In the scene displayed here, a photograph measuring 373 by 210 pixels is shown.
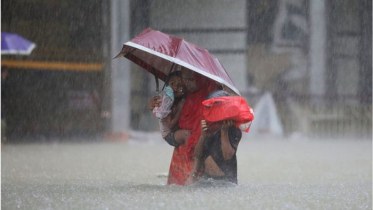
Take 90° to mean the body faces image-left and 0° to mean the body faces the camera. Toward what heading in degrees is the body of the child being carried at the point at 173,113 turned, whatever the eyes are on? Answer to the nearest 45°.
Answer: approximately 270°

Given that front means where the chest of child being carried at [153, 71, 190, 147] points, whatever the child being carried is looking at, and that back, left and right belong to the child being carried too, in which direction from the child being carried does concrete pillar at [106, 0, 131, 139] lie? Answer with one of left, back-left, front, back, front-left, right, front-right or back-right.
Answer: left

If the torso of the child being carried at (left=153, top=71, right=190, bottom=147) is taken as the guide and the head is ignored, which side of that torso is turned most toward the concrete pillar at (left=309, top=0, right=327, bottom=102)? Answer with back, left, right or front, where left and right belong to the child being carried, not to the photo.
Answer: left
